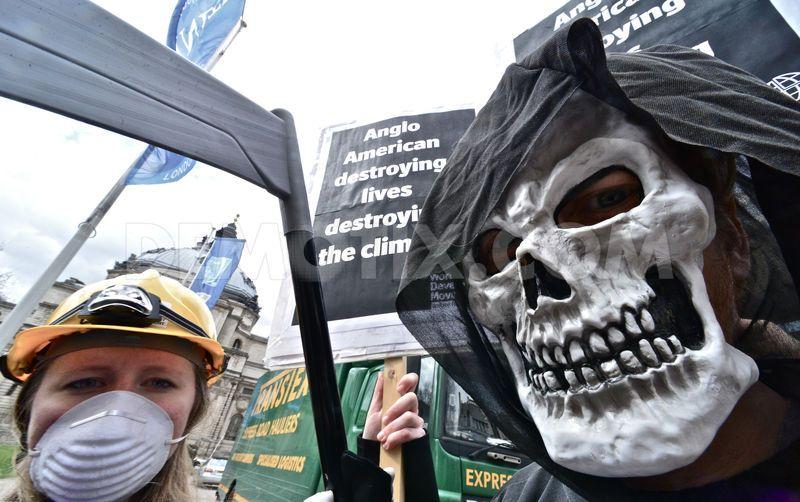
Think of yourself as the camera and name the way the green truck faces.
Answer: facing the viewer and to the right of the viewer

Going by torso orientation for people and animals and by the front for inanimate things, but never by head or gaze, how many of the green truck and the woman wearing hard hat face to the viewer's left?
0

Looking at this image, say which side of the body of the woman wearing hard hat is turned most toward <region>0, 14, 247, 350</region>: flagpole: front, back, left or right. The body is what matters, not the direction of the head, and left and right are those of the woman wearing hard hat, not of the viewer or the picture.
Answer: back

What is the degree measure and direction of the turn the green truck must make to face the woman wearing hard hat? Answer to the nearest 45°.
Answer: approximately 45° to its right

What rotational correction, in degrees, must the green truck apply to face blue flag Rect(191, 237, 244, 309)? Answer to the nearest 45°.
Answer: approximately 180°

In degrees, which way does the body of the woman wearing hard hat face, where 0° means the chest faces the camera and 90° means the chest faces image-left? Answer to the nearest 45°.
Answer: approximately 0°

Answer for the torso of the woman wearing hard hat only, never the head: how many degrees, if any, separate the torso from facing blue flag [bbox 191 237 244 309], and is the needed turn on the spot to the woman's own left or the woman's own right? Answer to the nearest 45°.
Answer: approximately 180°
